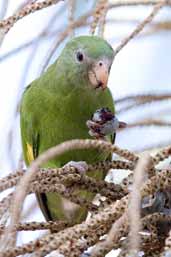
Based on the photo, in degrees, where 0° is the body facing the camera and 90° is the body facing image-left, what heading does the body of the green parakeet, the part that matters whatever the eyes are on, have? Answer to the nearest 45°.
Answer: approximately 315°
